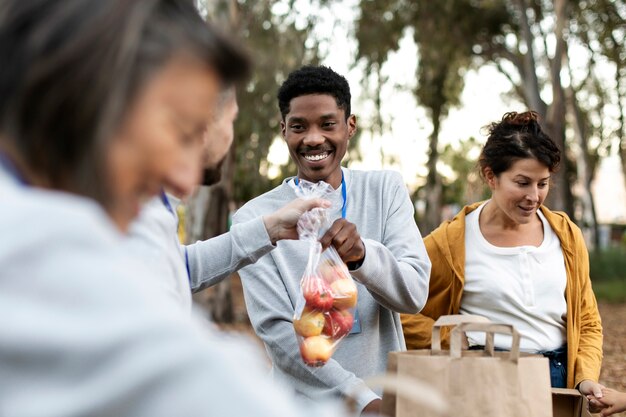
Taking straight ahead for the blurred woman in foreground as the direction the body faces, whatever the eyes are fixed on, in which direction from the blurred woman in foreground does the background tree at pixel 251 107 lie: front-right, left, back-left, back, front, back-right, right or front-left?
left

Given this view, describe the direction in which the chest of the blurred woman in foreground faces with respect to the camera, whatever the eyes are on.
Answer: to the viewer's right

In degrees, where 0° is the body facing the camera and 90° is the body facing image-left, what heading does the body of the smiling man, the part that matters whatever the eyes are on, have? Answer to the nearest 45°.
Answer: approximately 0°

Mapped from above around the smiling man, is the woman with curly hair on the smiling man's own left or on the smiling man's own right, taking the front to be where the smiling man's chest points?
on the smiling man's own left

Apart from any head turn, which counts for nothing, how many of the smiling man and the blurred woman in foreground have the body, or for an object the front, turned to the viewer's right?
1

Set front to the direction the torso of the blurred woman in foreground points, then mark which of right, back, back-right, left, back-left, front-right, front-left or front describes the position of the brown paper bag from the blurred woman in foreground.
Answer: front-left

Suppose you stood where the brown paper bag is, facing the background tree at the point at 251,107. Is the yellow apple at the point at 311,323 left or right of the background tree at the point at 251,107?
left

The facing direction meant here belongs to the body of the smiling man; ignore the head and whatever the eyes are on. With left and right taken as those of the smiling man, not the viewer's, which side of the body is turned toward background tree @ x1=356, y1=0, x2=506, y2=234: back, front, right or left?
back

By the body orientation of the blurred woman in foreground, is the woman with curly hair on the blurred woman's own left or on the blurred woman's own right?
on the blurred woman's own left

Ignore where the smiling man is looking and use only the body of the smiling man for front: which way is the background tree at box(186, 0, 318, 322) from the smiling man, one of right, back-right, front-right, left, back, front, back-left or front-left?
back

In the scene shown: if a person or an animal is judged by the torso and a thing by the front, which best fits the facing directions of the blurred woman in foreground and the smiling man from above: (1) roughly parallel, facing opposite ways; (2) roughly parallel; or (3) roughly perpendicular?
roughly perpendicular
